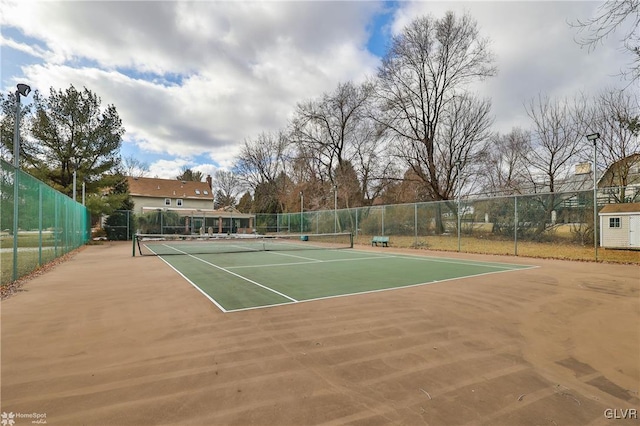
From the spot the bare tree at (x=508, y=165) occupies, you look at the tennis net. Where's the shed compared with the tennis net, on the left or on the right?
left

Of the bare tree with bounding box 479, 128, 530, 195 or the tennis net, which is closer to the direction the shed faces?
the tennis net

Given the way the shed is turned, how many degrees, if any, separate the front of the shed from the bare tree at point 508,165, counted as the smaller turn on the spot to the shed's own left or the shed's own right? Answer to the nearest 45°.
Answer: approximately 135° to the shed's own right

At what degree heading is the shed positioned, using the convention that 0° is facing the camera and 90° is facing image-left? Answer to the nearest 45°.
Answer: approximately 0°
